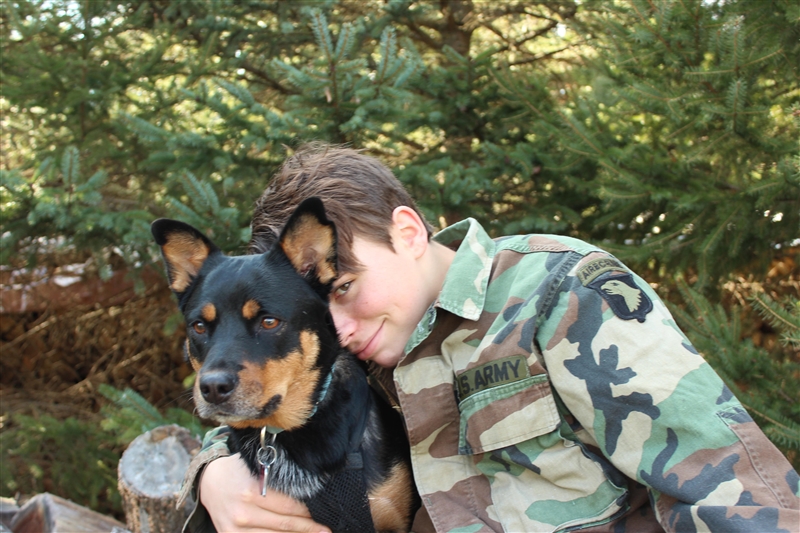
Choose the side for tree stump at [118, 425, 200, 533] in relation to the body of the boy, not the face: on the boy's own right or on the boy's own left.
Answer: on the boy's own right

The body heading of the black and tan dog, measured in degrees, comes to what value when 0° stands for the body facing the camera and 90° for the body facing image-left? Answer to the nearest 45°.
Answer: approximately 45°

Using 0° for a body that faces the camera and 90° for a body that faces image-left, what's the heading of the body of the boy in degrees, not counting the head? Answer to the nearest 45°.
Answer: approximately 45°

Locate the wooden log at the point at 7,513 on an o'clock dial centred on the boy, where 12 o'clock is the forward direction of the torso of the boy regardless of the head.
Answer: The wooden log is roughly at 2 o'clock from the boy.

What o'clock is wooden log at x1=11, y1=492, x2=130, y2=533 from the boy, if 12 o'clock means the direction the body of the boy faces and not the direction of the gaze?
The wooden log is roughly at 2 o'clock from the boy.
